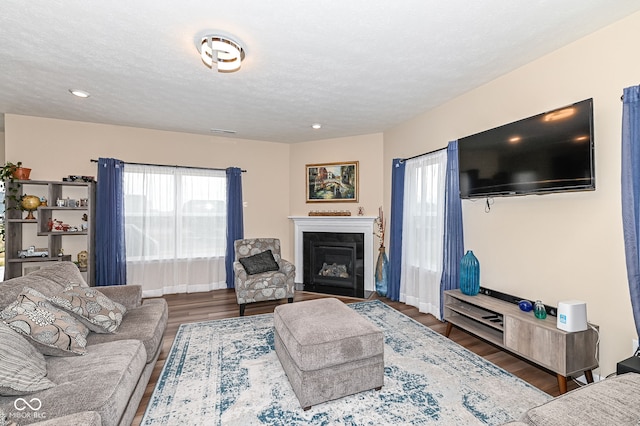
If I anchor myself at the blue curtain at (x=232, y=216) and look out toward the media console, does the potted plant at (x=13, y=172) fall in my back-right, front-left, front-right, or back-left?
back-right

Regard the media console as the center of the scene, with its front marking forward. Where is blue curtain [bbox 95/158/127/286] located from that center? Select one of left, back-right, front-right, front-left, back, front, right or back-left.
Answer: front-right

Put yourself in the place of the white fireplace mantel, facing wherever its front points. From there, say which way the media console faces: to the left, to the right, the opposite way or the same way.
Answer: to the right

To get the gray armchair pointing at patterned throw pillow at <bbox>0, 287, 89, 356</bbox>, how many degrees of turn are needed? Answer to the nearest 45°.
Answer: approximately 90° to its right

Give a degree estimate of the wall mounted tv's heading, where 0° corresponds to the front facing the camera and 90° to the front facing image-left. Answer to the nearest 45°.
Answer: approximately 45°

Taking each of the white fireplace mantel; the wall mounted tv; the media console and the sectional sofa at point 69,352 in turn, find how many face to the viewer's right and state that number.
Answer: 1

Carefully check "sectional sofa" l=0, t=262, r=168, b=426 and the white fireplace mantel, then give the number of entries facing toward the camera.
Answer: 1

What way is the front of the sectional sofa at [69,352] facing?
to the viewer's right

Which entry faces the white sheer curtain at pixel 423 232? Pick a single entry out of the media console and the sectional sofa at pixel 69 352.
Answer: the sectional sofa

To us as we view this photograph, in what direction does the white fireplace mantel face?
facing the viewer

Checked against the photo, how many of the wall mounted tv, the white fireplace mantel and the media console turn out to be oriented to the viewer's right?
0

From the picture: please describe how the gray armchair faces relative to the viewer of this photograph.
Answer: facing the viewer and to the right of the viewer

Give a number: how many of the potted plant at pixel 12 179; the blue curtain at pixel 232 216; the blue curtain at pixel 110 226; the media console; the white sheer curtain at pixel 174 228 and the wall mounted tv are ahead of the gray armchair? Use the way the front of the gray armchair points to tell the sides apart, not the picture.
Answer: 2

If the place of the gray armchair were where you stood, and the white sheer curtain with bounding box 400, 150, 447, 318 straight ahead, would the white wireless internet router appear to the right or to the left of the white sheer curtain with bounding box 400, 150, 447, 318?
right

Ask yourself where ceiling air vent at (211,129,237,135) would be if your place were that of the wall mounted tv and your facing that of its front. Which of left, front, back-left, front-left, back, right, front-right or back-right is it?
front-right

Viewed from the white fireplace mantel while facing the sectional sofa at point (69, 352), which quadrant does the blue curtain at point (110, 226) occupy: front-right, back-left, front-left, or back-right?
front-right

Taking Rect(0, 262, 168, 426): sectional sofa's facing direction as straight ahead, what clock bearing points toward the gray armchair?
The gray armchair is roughly at 11 o'clock from the sectional sofa.

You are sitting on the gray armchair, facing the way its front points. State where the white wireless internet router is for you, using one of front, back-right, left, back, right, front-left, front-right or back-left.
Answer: front

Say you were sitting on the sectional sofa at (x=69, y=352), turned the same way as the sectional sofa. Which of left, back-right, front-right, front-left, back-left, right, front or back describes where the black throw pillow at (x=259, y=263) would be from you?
front-left
